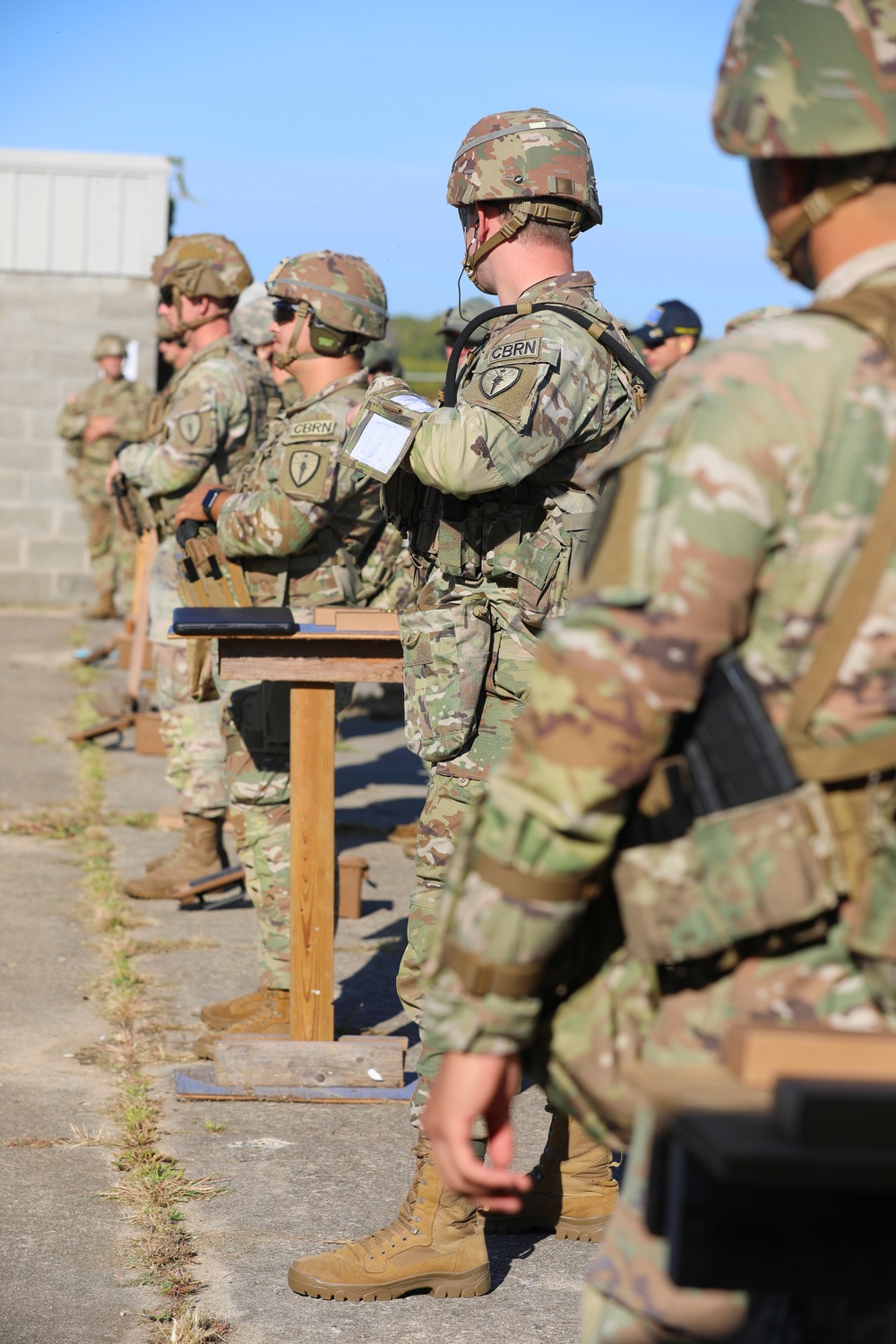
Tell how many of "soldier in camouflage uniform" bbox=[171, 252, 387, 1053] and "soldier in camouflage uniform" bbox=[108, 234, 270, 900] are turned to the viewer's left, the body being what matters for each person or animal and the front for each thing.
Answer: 2

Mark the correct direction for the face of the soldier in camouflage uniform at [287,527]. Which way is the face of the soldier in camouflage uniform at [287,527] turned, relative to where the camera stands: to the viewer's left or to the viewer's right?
to the viewer's left

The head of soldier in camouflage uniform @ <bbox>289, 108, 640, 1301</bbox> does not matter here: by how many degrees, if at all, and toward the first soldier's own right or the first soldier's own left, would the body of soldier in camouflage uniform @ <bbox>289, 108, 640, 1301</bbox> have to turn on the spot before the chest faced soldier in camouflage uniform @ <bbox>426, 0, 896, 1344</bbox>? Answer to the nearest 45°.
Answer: approximately 90° to the first soldier's own left

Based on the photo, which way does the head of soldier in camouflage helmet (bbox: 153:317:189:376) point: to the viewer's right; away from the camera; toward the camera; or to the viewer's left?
to the viewer's left

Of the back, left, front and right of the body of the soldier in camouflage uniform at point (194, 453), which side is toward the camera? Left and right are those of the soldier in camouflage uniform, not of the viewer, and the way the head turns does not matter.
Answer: left

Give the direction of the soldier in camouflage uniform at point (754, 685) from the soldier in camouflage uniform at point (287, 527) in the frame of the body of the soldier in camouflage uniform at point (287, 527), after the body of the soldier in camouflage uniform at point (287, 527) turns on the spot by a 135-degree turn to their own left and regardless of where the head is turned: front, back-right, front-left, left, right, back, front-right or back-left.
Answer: front-right

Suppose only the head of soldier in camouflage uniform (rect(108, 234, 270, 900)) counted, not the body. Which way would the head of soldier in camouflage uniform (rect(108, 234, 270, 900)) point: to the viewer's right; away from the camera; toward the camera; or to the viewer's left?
to the viewer's left

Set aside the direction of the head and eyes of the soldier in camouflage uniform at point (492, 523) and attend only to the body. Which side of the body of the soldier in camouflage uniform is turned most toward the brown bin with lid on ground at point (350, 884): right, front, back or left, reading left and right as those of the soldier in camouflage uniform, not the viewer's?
right

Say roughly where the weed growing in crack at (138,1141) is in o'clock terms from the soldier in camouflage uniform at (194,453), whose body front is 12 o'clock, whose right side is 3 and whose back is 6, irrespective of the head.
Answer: The weed growing in crack is roughly at 9 o'clock from the soldier in camouflage uniform.

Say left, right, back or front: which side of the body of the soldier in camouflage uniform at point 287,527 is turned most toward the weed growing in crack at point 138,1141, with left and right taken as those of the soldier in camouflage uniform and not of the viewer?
left

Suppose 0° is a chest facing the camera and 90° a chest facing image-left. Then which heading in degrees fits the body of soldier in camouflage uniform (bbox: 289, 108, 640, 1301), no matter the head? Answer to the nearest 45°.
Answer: approximately 90°

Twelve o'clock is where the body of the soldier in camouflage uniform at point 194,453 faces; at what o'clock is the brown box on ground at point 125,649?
The brown box on ground is roughly at 3 o'clock from the soldier in camouflage uniform.

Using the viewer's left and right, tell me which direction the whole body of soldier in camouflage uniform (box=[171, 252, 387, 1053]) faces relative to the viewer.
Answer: facing to the left of the viewer
